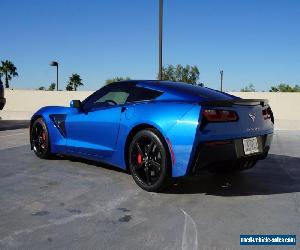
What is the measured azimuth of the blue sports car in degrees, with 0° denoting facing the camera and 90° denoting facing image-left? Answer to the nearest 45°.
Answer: approximately 135°
